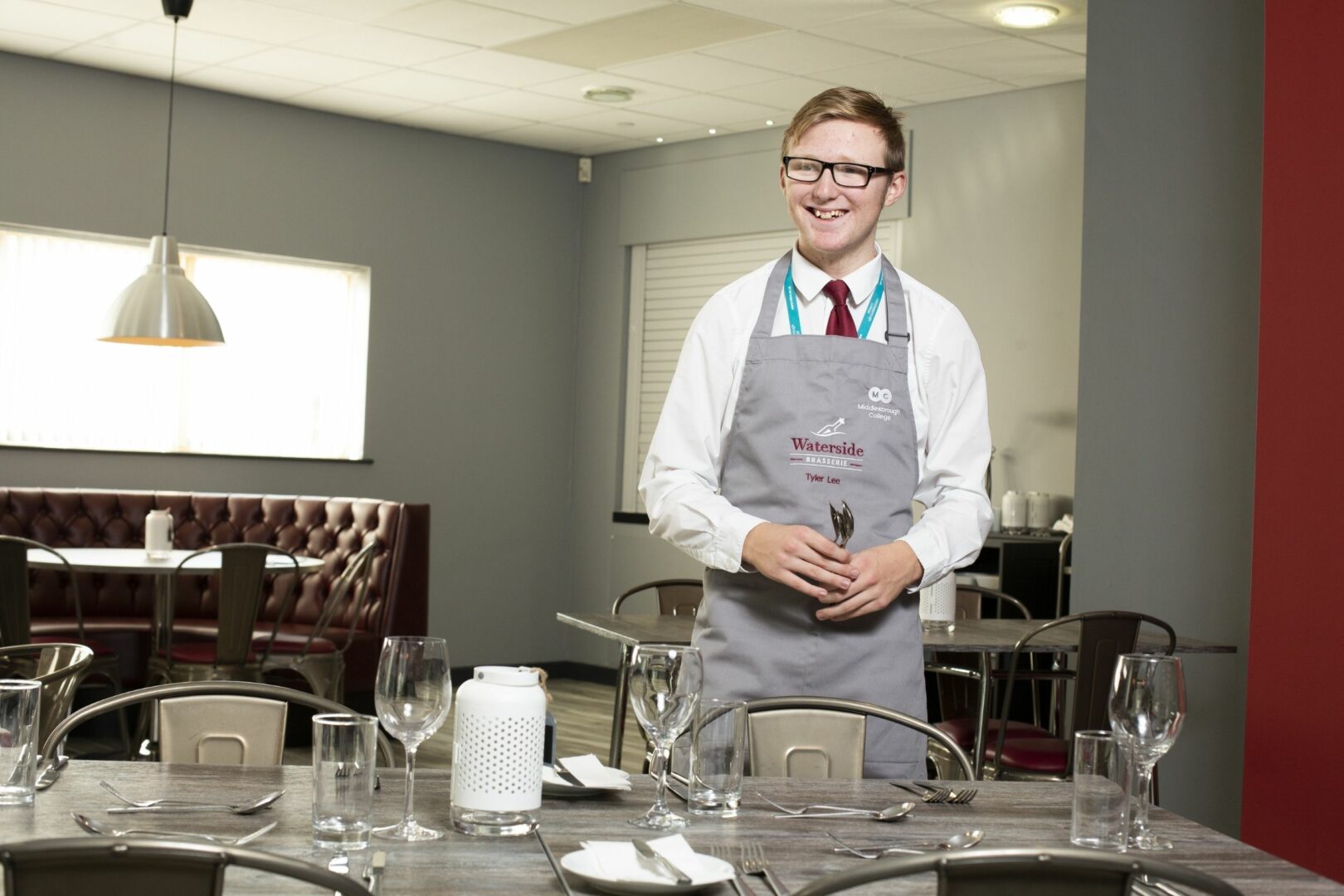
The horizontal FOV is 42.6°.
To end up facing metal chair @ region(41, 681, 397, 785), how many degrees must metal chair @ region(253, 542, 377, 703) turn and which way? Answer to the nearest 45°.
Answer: approximately 90° to its left

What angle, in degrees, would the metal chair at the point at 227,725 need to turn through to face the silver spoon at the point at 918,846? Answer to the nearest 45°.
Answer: approximately 45° to its left

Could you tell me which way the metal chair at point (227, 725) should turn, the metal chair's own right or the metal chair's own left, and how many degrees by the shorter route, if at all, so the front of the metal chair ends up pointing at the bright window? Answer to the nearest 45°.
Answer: approximately 180°

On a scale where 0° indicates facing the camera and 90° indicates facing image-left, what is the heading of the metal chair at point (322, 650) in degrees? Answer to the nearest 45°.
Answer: approximately 90°
